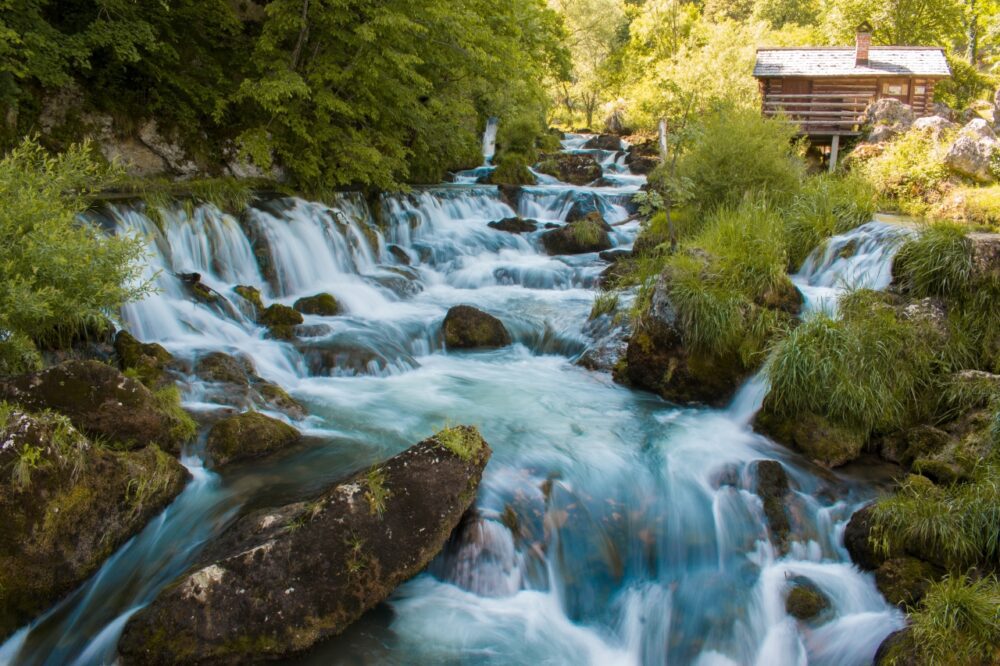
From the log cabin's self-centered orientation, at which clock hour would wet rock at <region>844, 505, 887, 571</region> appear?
The wet rock is roughly at 12 o'clock from the log cabin.

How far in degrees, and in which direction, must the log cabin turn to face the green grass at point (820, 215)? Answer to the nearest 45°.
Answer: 0° — it already faces it

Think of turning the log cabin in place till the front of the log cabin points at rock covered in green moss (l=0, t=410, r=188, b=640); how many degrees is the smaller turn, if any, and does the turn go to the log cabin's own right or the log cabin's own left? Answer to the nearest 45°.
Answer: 0° — it already faces it

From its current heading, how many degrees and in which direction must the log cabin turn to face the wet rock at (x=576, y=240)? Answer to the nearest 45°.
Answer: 0° — it already faces it

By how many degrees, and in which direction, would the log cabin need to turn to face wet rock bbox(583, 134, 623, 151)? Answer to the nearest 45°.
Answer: approximately 90° to its right

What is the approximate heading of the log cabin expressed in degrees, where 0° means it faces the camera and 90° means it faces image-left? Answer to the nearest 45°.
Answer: approximately 0°

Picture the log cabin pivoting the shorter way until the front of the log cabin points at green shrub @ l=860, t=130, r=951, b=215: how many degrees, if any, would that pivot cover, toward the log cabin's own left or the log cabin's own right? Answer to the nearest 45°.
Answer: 0° — it already faces it

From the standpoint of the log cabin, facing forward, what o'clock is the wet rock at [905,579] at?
The wet rock is roughly at 12 o'clock from the log cabin.
